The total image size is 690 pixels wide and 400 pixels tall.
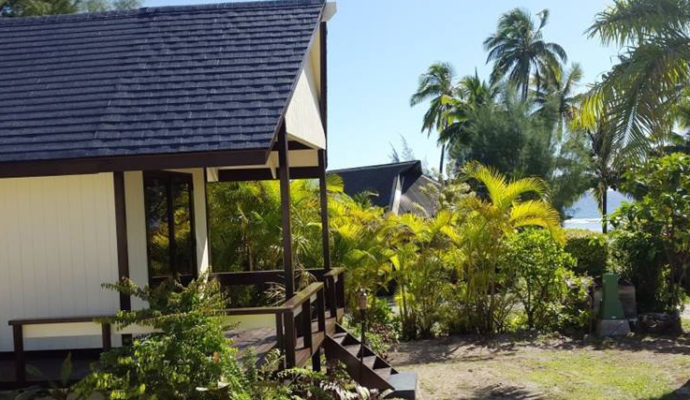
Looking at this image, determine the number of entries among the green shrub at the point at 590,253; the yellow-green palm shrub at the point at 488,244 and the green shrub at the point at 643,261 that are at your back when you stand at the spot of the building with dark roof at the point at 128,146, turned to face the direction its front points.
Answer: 0

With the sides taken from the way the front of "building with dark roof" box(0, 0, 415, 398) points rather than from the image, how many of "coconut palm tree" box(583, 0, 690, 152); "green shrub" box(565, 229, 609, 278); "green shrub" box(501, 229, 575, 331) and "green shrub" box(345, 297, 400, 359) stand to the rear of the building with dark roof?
0

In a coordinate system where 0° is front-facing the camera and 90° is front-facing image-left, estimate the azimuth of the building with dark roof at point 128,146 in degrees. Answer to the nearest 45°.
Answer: approximately 270°

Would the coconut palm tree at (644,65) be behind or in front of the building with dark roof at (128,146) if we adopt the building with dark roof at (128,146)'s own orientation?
in front

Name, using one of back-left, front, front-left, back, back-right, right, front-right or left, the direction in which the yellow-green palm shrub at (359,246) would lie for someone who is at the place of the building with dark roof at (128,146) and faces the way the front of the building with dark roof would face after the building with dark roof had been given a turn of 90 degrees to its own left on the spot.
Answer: front-right

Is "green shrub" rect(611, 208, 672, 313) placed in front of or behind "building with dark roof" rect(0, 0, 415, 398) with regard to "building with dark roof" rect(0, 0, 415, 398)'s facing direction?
in front

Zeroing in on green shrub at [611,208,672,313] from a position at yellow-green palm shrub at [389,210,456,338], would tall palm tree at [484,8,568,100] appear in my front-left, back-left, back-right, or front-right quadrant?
front-left

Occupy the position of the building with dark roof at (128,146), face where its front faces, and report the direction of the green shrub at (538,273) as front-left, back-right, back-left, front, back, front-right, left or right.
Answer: front-left

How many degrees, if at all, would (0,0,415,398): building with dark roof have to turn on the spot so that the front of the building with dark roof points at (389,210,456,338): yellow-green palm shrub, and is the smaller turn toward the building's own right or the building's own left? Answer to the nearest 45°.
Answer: approximately 45° to the building's own left

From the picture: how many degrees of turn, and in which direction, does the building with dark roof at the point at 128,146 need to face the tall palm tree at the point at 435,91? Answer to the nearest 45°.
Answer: approximately 45° to its left

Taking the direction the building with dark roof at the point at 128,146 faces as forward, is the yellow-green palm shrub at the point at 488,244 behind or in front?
in front

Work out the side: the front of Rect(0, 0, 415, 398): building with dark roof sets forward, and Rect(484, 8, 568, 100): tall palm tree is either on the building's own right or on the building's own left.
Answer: on the building's own left

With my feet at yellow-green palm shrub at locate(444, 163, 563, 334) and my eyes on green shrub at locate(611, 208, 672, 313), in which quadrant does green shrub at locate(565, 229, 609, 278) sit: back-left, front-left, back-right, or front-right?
front-left
